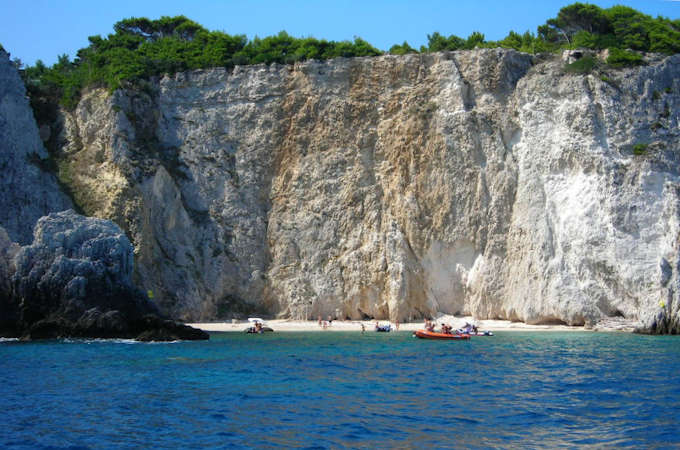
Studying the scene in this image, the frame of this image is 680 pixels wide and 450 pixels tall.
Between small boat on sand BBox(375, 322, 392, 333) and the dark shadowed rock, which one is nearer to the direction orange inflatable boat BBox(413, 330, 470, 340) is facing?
the dark shadowed rock

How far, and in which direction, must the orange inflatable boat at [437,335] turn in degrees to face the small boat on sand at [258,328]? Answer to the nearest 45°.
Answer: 0° — it already faces it

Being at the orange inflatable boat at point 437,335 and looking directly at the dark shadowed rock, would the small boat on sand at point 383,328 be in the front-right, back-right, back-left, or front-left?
front-right

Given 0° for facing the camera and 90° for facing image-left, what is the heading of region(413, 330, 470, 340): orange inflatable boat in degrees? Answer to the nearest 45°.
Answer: approximately 90°

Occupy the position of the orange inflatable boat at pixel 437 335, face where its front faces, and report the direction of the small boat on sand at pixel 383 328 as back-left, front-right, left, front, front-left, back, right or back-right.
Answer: front-right

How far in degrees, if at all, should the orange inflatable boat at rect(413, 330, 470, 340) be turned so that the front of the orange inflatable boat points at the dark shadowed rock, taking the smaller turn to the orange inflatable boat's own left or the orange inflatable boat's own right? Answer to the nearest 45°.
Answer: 0° — it already faces it
